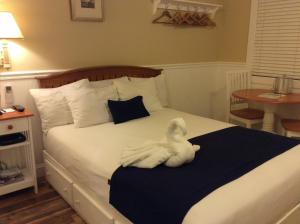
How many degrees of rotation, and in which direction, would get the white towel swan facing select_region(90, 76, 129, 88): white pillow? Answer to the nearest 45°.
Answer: approximately 135° to its left

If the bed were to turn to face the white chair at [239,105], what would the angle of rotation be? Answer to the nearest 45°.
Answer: approximately 90° to its left

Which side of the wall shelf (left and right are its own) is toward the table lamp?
right

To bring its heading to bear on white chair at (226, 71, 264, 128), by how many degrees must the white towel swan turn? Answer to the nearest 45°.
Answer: approximately 45° to its left

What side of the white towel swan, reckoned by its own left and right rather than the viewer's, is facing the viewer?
right

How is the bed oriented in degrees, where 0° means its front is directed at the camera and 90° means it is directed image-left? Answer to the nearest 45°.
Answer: approximately 315°
